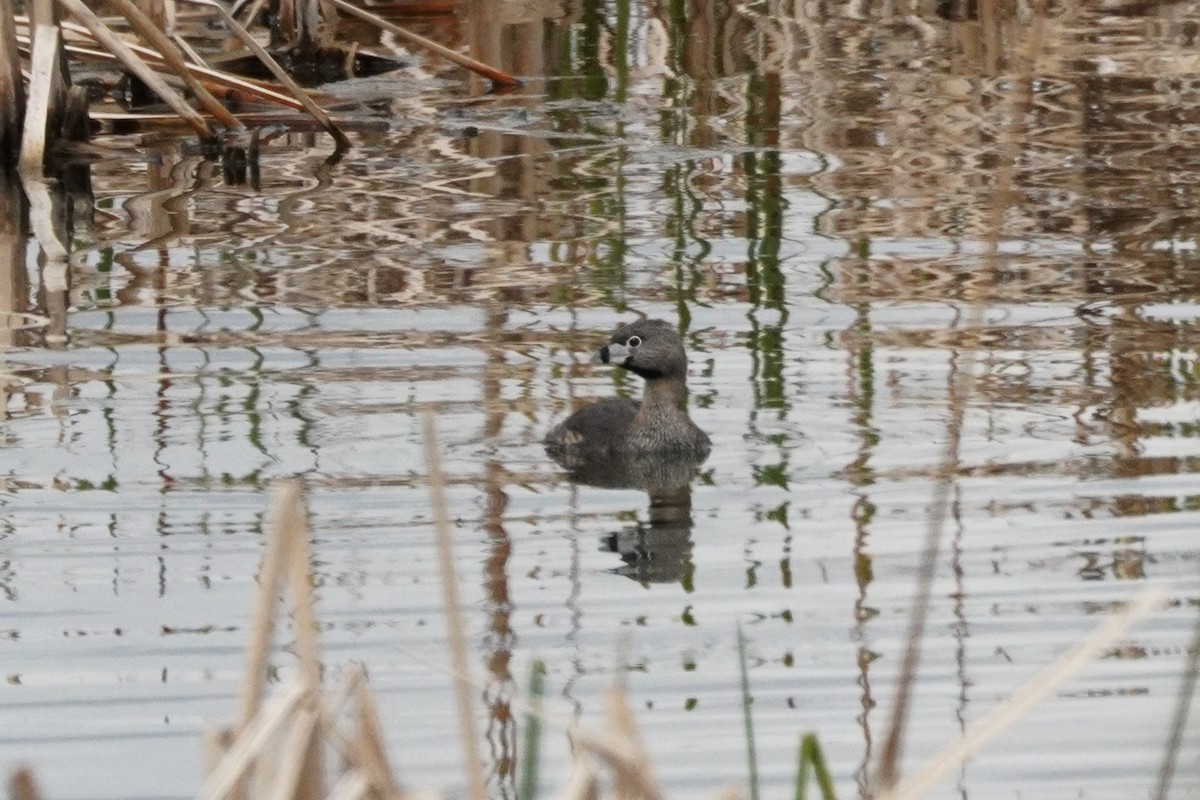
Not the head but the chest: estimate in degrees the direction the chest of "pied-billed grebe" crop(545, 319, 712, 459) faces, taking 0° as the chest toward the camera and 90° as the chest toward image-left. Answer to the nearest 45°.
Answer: approximately 315°

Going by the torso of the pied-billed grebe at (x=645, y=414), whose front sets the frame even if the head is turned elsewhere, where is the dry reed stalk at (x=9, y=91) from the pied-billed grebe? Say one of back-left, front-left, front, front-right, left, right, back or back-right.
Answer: back

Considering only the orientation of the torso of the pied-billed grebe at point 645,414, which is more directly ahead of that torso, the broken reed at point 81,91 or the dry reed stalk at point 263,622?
the dry reed stalk

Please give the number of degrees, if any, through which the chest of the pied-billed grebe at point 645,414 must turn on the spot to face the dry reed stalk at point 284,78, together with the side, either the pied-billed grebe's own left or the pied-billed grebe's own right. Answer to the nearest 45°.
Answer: approximately 180°

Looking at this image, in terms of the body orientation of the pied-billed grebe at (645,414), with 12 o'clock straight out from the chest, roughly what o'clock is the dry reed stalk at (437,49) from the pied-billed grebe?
The dry reed stalk is roughly at 7 o'clock from the pied-billed grebe.

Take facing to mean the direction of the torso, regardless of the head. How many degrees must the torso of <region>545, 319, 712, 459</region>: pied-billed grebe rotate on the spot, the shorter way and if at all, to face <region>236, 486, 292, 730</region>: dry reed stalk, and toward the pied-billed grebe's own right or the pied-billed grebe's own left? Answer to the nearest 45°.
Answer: approximately 45° to the pied-billed grebe's own right

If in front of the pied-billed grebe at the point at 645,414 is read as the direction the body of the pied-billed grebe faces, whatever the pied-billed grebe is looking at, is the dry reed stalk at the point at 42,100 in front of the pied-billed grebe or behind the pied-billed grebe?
behind

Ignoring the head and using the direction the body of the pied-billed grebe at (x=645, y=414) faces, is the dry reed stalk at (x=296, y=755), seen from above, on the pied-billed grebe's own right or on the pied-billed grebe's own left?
on the pied-billed grebe's own right

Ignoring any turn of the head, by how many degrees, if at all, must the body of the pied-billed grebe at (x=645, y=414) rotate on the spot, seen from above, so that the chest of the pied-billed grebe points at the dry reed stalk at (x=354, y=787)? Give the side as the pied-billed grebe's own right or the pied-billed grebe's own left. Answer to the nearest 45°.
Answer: approximately 45° to the pied-billed grebe's own right
